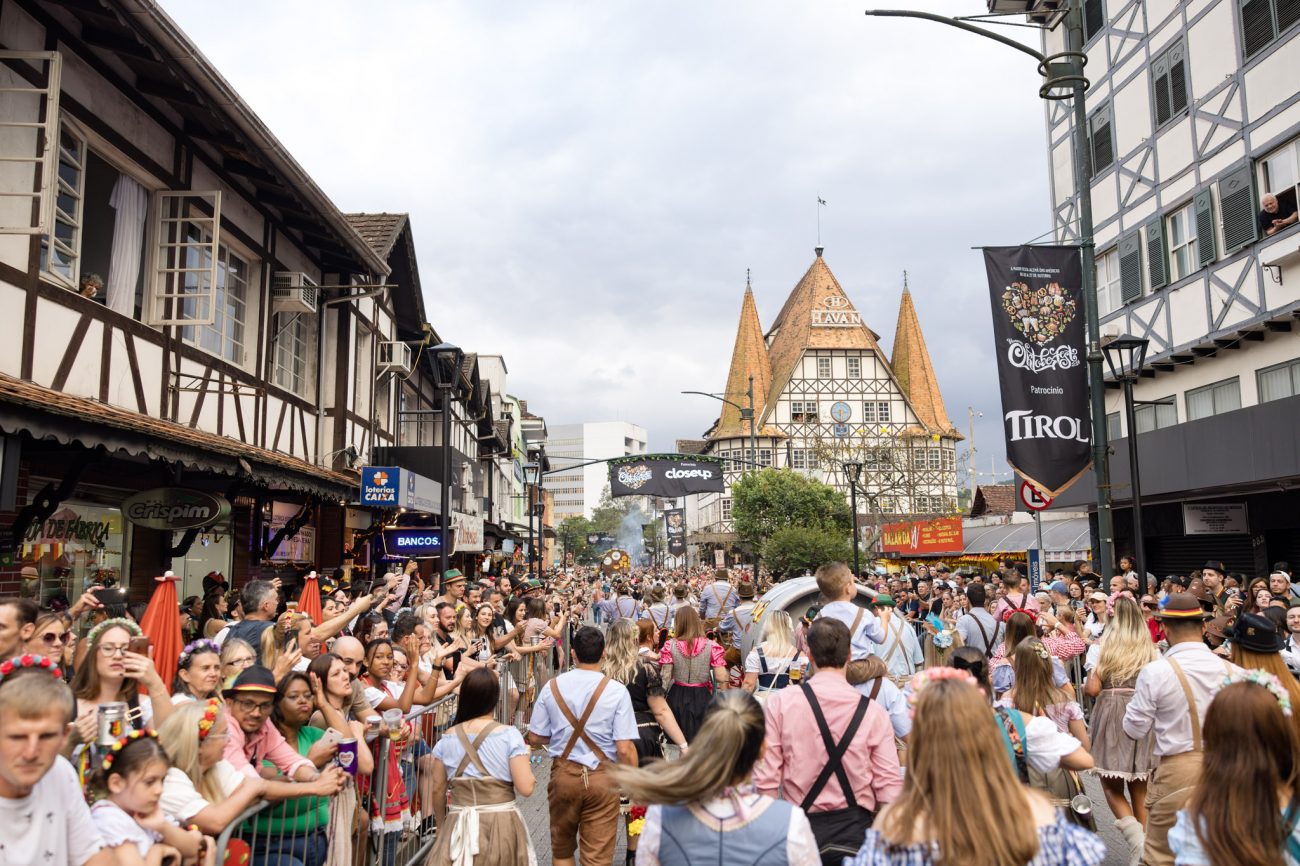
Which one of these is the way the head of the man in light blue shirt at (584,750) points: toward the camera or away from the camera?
away from the camera

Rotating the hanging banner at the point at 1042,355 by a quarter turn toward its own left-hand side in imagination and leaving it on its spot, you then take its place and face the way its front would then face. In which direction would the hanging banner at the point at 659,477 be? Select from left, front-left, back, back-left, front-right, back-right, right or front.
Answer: back-left

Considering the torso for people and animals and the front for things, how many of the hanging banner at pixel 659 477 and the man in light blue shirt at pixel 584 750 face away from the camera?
1

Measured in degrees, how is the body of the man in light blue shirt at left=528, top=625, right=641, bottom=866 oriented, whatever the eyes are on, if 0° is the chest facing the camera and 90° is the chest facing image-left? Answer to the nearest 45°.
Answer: approximately 180°

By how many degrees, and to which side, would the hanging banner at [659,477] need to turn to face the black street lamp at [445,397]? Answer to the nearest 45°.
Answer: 0° — it already faces it

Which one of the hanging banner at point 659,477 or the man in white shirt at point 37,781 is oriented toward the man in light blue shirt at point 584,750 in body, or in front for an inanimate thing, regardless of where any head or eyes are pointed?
the hanging banner

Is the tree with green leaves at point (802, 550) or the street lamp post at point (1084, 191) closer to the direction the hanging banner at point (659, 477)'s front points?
the street lamp post

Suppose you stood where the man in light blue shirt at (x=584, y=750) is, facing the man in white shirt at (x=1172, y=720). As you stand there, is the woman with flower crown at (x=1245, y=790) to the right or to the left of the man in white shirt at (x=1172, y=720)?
right

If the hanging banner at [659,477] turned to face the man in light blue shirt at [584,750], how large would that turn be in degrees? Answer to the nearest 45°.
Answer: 0° — it already faces them

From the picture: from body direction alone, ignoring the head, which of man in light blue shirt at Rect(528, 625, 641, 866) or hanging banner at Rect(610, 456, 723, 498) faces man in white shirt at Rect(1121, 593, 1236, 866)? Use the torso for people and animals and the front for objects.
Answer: the hanging banner

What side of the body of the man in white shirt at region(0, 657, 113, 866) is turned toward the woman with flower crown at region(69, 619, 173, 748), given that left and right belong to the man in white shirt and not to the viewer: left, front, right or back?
back

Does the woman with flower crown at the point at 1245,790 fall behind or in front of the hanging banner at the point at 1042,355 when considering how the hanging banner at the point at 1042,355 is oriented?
in front

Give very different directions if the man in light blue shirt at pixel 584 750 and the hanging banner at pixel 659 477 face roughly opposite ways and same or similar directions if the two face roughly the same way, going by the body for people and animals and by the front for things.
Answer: very different directions
